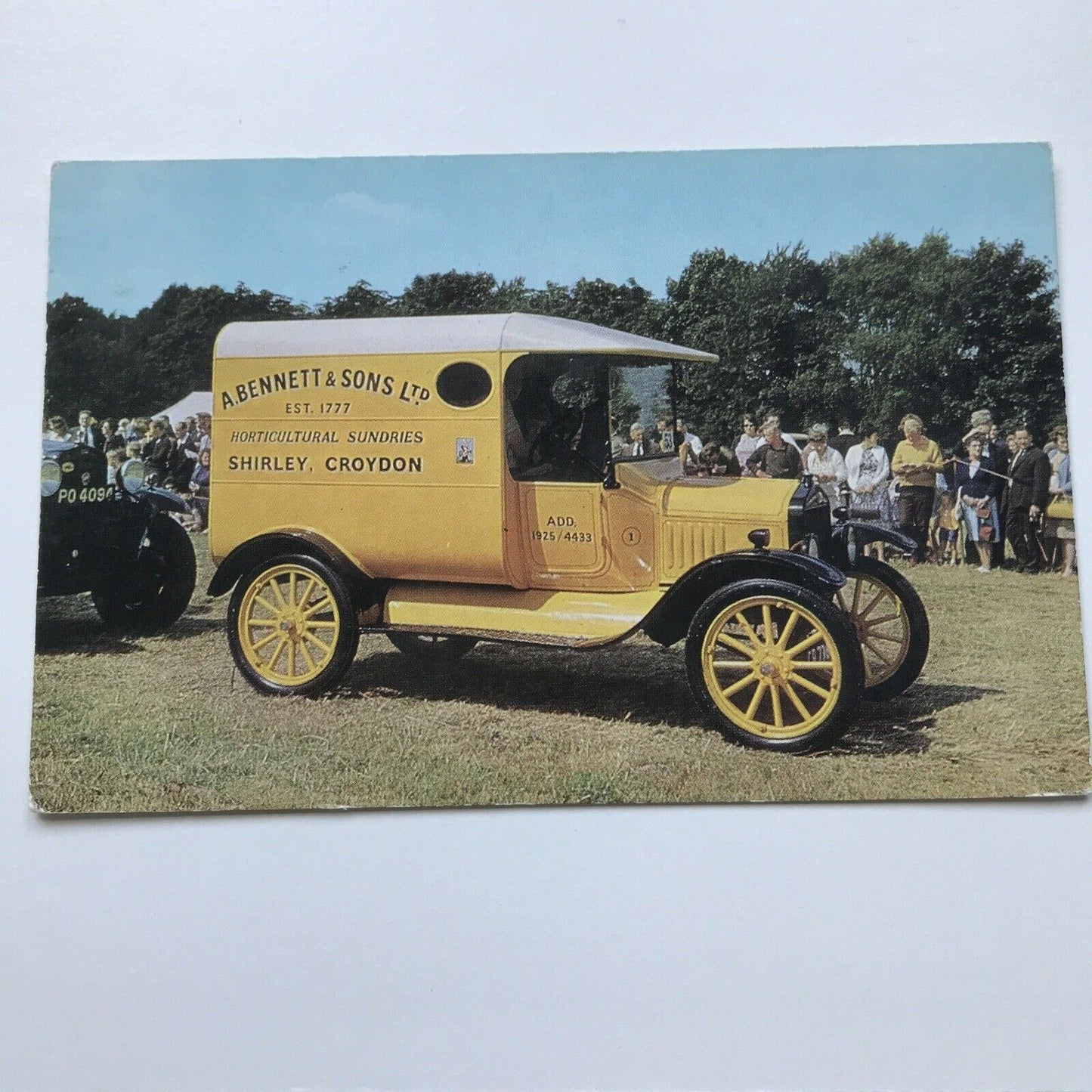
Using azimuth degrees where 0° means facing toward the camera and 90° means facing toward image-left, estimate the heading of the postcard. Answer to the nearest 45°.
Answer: approximately 0°

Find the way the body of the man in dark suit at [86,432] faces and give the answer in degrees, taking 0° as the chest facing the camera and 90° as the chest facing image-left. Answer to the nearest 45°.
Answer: approximately 0°
